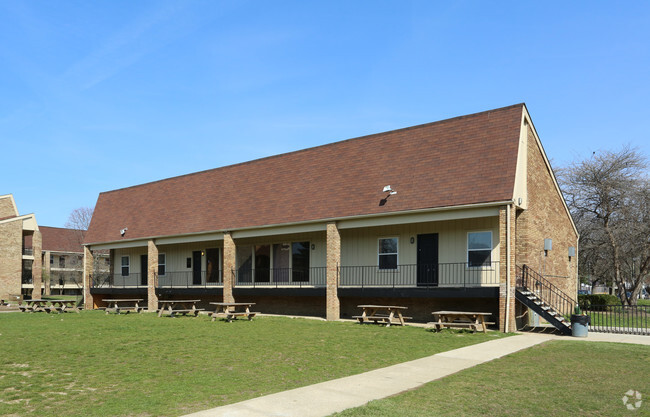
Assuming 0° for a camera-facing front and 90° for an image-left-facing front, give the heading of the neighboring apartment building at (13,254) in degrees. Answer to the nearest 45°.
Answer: approximately 315°

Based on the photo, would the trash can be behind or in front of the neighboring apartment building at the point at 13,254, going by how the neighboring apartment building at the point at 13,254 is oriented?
in front

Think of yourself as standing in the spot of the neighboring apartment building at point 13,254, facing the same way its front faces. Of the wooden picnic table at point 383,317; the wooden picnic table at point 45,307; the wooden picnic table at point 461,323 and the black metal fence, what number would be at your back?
0

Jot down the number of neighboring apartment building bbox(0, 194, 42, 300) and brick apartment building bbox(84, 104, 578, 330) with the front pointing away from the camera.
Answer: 0

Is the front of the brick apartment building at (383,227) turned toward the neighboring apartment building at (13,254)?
no

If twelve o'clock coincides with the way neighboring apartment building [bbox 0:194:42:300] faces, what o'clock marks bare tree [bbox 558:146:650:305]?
The bare tree is roughly at 12 o'clock from the neighboring apartment building.

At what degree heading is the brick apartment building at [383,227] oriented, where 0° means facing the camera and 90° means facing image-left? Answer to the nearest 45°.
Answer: approximately 45°

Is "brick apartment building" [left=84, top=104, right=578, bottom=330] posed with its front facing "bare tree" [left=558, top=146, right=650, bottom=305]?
no

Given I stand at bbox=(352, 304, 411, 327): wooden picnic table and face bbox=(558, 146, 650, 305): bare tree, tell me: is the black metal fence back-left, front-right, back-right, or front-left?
front-right
